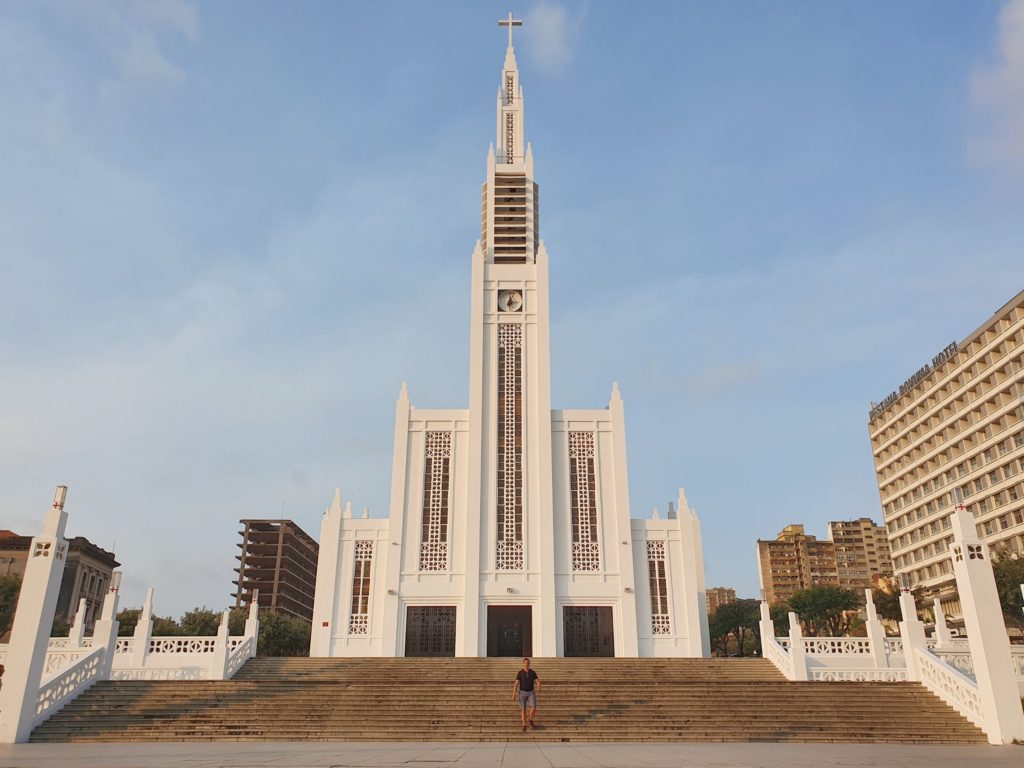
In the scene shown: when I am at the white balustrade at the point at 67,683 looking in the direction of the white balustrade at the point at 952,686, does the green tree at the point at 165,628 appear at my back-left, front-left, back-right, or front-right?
back-left

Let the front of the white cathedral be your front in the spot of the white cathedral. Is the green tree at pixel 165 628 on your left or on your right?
on your right

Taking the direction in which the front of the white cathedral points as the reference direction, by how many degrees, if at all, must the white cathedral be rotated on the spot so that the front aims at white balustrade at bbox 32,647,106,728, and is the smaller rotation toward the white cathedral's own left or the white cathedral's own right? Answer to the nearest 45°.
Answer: approximately 45° to the white cathedral's own right

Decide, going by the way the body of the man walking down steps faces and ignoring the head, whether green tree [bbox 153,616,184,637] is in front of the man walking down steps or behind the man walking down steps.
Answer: behind

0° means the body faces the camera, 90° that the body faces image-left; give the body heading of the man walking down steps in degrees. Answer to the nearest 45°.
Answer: approximately 0°

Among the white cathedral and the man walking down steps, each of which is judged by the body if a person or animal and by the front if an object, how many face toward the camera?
2

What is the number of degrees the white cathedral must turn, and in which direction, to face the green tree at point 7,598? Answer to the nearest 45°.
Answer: approximately 90° to its right

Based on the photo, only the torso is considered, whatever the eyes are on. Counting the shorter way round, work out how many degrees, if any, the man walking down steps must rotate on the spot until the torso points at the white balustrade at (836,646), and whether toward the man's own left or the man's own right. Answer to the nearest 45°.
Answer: approximately 135° to the man's own left

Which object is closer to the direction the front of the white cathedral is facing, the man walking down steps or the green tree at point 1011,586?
the man walking down steps

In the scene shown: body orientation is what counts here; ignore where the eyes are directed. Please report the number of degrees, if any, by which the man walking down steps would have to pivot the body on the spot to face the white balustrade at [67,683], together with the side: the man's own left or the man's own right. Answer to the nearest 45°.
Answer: approximately 90° to the man's own right

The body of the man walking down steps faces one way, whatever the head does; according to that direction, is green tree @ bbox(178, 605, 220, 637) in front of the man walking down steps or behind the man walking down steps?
behind

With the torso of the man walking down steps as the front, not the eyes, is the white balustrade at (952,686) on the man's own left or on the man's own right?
on the man's own left
